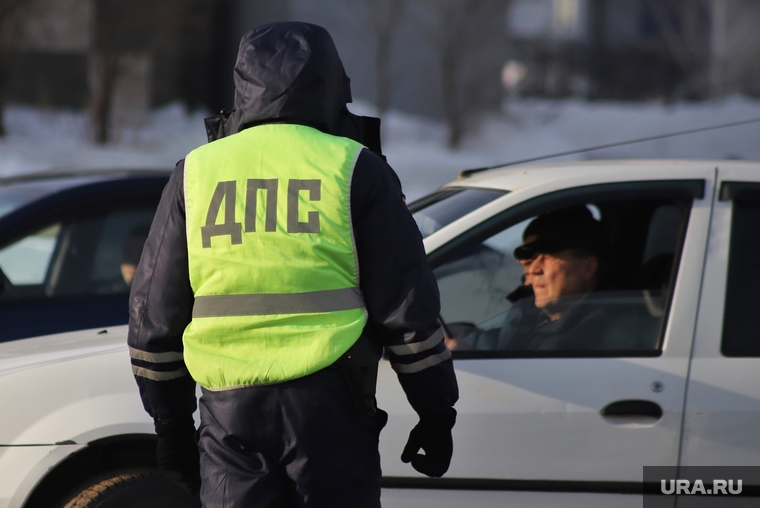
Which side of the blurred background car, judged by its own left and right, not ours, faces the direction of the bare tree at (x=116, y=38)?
right

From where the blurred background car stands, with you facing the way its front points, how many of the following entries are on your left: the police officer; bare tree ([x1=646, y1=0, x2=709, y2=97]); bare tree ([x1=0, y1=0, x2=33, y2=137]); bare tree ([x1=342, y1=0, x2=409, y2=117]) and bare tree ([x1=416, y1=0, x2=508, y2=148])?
1

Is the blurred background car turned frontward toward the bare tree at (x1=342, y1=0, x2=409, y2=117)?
no

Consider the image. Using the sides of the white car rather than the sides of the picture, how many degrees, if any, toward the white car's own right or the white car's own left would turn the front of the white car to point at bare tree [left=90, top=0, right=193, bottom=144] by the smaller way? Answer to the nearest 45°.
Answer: approximately 45° to the white car's own right

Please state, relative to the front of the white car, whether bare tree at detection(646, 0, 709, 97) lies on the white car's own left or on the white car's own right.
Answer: on the white car's own right

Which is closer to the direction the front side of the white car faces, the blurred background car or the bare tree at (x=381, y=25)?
the blurred background car

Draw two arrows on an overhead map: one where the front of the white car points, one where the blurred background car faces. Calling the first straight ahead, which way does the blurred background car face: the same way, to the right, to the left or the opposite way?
the same way

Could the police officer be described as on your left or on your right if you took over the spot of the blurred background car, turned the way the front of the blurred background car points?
on your left

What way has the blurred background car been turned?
to the viewer's left

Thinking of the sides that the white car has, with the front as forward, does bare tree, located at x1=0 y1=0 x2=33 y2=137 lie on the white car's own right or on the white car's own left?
on the white car's own right

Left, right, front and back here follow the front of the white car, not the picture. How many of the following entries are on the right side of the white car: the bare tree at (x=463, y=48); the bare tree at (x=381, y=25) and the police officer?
2

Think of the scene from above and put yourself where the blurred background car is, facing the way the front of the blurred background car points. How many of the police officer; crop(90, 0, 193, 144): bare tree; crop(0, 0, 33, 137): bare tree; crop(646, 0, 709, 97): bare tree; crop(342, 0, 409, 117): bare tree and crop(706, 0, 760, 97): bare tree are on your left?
1

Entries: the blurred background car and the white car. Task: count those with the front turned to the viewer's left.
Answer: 2

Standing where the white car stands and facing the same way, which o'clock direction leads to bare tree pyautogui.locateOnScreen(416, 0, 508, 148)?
The bare tree is roughly at 3 o'clock from the white car.

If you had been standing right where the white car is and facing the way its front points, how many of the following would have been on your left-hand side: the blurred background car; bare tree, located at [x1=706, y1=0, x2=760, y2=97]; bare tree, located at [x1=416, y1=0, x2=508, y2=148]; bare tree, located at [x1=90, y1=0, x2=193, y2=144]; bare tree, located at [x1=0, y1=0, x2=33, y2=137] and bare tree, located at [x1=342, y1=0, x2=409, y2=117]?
0

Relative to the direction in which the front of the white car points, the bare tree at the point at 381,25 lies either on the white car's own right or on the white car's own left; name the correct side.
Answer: on the white car's own right

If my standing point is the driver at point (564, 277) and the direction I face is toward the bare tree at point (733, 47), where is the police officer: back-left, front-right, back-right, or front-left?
back-left

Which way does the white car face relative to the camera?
to the viewer's left

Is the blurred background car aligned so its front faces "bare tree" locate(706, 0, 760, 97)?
no
